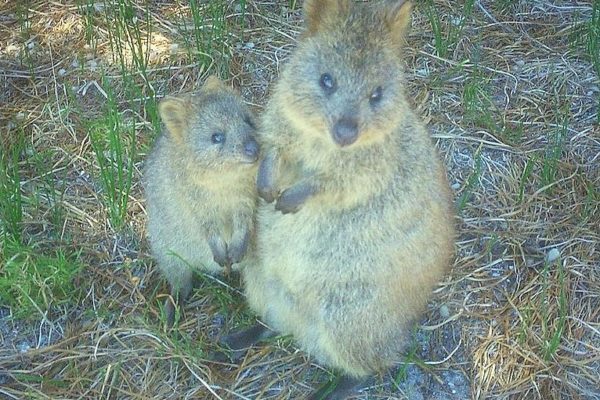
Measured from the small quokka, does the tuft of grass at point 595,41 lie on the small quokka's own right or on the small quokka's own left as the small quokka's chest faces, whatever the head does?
on the small quokka's own left

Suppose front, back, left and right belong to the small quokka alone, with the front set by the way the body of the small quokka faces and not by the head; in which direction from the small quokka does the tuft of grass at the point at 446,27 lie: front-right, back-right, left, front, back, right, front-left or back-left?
left

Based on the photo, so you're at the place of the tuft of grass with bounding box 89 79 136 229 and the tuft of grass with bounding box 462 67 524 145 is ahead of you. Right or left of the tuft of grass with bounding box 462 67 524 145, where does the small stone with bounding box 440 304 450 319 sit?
right

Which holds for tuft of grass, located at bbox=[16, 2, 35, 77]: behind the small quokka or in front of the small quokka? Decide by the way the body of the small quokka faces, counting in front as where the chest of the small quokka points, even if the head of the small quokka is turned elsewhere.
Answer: behind

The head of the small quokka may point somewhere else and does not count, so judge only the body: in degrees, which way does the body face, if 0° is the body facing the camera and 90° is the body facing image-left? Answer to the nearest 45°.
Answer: approximately 315°

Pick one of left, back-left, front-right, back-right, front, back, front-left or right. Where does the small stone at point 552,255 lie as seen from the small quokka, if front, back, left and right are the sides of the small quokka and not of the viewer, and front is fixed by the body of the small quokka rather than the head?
front-left

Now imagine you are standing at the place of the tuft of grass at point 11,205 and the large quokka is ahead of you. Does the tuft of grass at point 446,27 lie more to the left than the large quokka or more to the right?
left

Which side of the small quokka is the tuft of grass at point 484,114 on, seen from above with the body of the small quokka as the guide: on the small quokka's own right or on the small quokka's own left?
on the small quokka's own left

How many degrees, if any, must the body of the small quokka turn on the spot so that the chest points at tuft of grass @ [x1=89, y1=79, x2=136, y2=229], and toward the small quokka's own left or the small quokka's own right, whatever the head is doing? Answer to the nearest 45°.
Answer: approximately 180°

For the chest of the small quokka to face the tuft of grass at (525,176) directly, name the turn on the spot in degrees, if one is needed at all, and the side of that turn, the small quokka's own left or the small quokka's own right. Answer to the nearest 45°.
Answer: approximately 45° to the small quokka's own left
